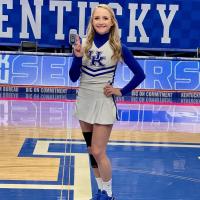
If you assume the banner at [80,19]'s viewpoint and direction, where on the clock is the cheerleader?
The cheerleader is roughly at 12 o'clock from the banner.

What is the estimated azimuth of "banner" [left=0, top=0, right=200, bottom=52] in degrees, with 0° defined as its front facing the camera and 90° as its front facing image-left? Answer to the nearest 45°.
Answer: approximately 0°
